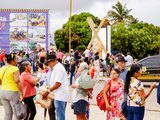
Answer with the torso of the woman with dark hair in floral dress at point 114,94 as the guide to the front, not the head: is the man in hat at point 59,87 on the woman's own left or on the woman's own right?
on the woman's own right

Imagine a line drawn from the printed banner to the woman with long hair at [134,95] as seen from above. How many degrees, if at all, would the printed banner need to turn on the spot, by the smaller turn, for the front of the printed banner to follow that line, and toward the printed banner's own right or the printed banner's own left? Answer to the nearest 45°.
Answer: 0° — it already faces them

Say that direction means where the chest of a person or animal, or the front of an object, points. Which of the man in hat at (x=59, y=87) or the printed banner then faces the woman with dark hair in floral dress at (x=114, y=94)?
the printed banner

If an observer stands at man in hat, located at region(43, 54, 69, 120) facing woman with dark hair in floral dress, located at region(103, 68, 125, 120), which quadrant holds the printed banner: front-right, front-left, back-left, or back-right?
back-left

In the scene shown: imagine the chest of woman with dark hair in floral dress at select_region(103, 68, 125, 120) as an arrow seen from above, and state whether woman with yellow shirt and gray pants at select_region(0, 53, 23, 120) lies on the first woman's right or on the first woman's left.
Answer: on the first woman's right
